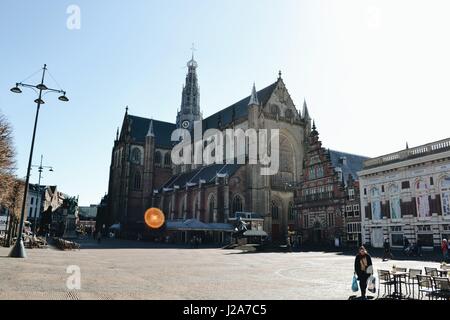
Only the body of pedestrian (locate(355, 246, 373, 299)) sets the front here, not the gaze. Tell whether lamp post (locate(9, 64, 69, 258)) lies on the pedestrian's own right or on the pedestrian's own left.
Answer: on the pedestrian's own right

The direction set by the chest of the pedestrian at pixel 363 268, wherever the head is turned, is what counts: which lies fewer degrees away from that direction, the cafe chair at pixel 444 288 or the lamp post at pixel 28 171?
the cafe chair

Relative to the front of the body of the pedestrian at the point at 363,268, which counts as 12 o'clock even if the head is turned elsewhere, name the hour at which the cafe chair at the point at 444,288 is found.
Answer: The cafe chair is roughly at 10 o'clock from the pedestrian.

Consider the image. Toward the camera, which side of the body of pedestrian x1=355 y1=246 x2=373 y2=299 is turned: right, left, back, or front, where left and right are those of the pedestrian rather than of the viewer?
front
